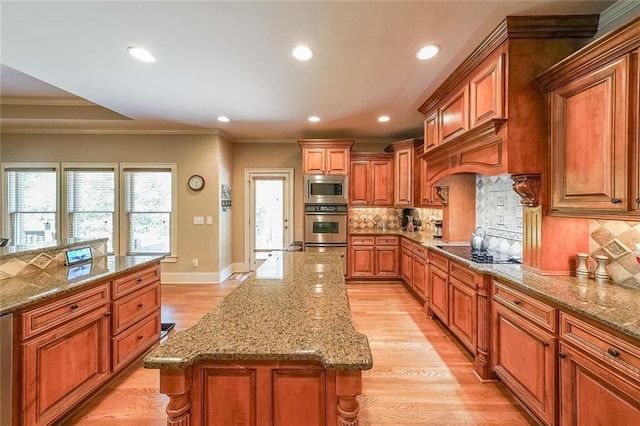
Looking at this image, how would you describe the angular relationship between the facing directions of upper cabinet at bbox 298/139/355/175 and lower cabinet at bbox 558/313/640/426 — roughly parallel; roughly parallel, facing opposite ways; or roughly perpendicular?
roughly perpendicular

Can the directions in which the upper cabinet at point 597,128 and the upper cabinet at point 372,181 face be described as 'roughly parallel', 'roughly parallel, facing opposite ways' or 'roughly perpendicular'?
roughly perpendicular

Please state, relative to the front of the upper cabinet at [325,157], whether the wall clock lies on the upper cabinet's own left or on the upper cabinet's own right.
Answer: on the upper cabinet's own right

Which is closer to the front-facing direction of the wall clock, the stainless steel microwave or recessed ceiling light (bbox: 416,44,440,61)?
the recessed ceiling light

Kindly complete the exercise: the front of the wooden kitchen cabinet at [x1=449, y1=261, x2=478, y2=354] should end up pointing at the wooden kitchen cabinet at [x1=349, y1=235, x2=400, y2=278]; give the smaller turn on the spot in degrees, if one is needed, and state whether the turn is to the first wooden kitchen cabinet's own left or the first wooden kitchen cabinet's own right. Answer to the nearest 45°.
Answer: approximately 90° to the first wooden kitchen cabinet's own right

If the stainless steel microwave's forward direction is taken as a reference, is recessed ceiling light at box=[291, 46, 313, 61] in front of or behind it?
in front

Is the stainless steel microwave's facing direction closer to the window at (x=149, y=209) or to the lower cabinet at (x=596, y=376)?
the lower cabinet

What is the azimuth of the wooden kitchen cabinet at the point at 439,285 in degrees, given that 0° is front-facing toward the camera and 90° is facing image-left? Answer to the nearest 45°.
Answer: approximately 45°
